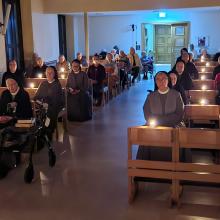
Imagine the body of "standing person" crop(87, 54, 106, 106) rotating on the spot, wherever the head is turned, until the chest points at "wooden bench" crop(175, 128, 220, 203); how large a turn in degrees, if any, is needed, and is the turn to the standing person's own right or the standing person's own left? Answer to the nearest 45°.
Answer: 0° — they already face it

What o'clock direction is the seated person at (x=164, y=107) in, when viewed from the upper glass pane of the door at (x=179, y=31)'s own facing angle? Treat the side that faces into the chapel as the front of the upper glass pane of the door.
The seated person is roughly at 12 o'clock from the upper glass pane of the door.

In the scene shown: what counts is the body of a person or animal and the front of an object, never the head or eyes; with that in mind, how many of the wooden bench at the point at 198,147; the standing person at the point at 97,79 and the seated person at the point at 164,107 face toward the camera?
3

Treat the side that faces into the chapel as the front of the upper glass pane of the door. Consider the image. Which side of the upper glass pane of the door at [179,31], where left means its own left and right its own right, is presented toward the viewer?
front

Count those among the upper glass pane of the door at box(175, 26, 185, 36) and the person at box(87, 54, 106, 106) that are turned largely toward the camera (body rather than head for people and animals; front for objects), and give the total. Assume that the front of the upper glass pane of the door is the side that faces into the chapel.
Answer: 2

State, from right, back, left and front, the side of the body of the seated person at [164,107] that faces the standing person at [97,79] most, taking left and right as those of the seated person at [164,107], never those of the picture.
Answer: back

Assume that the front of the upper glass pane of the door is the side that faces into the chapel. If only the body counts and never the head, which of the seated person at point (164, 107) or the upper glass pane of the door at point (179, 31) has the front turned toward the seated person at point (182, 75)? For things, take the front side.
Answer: the upper glass pane of the door

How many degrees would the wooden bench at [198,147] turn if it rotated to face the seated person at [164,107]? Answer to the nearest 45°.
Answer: approximately 135° to its right

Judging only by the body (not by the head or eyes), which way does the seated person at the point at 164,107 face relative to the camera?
toward the camera

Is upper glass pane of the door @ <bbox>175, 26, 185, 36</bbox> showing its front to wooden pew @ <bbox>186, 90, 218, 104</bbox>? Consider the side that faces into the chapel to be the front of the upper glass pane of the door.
yes

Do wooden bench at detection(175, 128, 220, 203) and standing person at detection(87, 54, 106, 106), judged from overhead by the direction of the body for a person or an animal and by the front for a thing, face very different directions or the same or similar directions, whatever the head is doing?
same or similar directions

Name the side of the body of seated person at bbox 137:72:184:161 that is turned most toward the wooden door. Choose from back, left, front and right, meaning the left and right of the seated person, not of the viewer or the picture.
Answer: back

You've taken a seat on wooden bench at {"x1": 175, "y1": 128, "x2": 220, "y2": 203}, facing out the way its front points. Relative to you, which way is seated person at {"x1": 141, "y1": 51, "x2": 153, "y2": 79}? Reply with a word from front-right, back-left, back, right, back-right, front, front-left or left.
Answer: back

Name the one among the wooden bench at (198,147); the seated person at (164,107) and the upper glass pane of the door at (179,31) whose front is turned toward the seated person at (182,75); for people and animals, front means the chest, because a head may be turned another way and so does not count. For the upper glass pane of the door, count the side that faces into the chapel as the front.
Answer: the upper glass pane of the door
